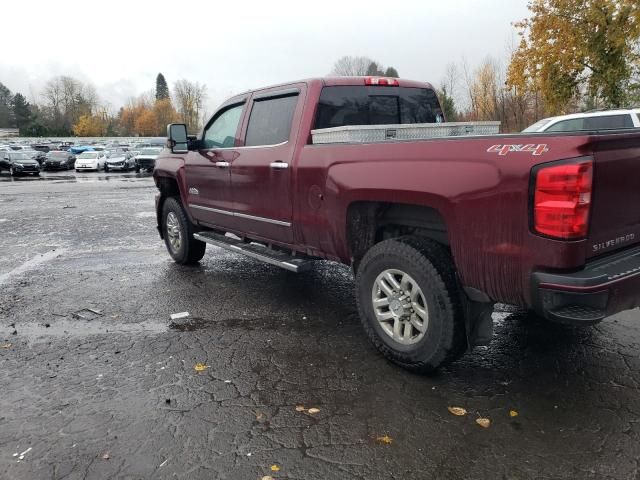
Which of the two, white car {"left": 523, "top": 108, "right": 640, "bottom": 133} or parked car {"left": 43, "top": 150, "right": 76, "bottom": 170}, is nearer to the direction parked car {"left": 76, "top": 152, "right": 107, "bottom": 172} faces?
the white car

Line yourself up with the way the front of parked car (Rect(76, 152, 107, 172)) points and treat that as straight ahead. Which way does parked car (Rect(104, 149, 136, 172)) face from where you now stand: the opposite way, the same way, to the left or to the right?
the same way

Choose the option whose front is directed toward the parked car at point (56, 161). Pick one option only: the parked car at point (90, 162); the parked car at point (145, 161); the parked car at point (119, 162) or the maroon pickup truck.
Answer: the maroon pickup truck

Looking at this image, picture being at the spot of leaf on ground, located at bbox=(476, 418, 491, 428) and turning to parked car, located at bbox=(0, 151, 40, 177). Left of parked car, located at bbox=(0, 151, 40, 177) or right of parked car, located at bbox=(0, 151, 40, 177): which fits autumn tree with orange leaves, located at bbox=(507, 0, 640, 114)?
right

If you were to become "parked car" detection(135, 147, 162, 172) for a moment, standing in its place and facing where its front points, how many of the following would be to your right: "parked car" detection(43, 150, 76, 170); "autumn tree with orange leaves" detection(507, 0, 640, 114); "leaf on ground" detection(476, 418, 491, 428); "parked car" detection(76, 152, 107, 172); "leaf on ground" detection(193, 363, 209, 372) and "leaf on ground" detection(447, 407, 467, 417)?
2

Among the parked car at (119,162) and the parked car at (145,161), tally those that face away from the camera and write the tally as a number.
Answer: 0

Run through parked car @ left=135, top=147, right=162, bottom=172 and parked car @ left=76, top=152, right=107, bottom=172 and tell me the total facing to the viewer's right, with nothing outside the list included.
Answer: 0

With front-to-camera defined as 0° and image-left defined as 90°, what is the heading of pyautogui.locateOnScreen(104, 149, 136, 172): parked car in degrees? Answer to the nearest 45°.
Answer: approximately 45°

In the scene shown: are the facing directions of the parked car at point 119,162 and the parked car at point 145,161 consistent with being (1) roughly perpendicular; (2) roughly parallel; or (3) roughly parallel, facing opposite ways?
roughly parallel

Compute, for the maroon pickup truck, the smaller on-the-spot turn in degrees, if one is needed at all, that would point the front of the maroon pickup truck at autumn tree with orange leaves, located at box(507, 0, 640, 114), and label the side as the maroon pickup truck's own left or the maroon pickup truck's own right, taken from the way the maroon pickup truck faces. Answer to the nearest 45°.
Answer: approximately 45° to the maroon pickup truck's own right

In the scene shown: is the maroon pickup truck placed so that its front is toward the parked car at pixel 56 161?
yes

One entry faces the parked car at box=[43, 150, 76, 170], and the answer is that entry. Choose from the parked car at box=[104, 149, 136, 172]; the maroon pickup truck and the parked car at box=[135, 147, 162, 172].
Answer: the maroon pickup truck

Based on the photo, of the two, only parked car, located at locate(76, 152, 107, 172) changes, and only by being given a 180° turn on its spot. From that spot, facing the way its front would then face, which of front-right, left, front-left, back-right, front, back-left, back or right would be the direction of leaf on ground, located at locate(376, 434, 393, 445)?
back-right

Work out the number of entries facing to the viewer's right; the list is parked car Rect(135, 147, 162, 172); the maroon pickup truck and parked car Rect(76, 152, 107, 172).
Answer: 0

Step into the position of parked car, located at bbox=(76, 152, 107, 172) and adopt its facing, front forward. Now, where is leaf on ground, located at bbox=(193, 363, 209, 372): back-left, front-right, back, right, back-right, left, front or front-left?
front-left

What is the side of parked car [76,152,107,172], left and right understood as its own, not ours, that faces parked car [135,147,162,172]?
left

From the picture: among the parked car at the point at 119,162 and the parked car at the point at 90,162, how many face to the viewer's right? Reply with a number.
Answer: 0

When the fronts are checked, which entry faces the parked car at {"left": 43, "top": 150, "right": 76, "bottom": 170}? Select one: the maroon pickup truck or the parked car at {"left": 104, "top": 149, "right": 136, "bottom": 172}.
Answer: the maroon pickup truck

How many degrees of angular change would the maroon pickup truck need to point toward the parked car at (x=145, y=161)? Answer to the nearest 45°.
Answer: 0° — it already faces it

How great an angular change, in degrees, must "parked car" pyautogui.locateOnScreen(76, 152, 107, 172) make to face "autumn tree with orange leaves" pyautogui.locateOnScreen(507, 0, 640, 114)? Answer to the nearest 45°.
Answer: approximately 90° to its left

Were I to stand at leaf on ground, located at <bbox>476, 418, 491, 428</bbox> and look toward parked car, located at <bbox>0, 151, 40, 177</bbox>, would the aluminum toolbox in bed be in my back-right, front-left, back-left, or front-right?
front-right
